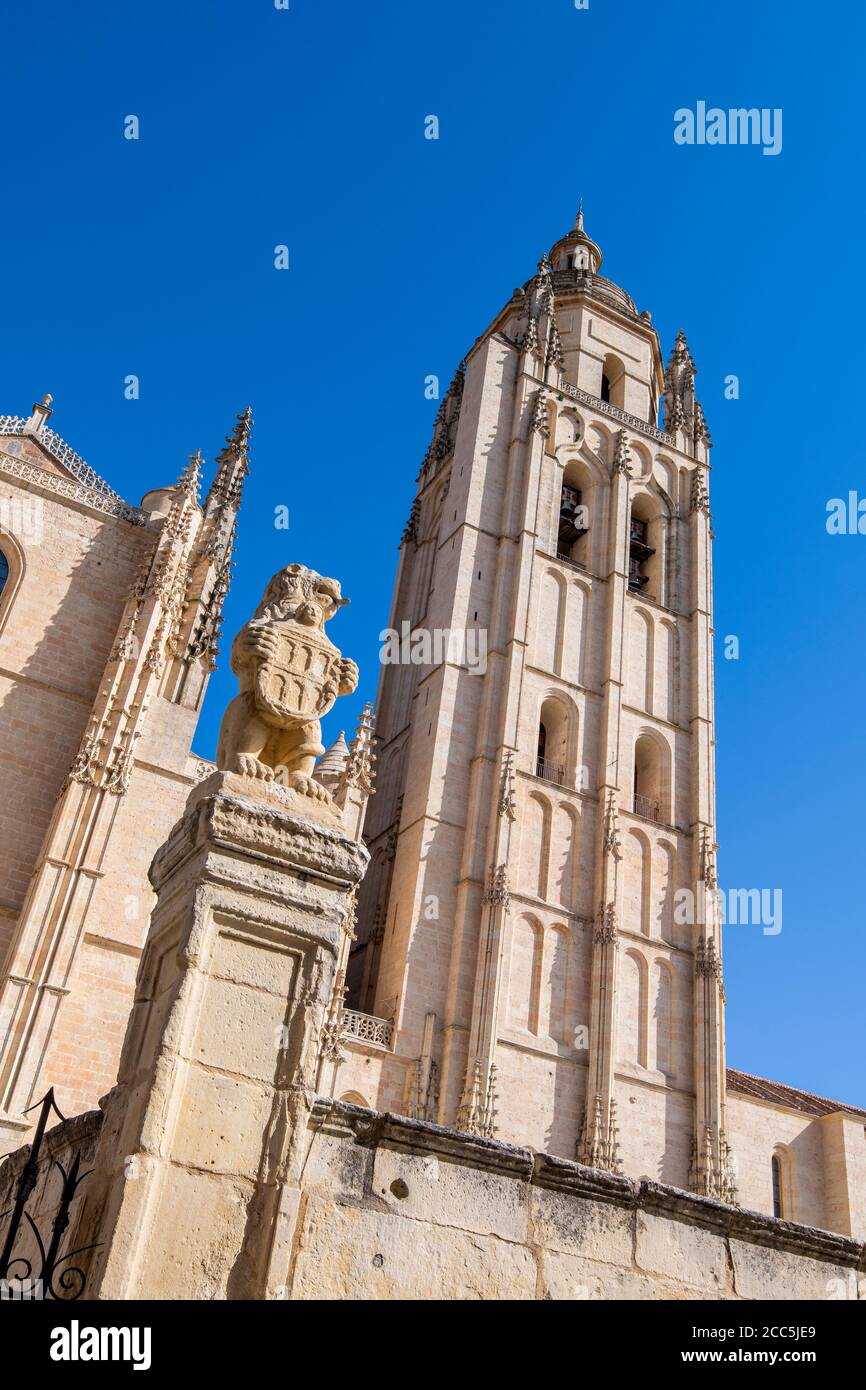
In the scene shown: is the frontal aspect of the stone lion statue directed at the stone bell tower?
no

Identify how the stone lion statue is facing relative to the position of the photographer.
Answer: facing the viewer and to the right of the viewer
